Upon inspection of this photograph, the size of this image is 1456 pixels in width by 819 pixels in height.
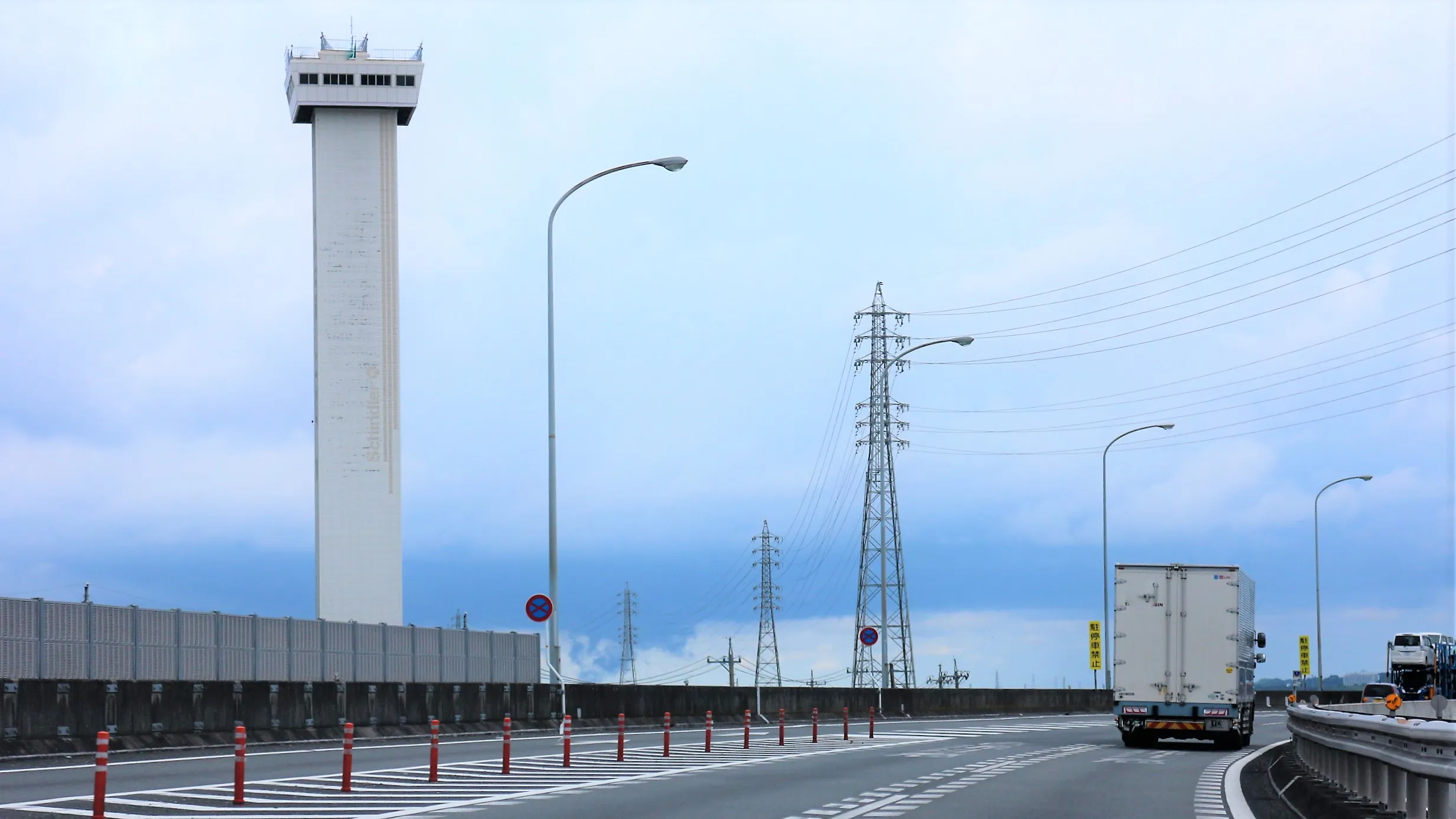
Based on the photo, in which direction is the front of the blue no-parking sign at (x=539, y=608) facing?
toward the camera

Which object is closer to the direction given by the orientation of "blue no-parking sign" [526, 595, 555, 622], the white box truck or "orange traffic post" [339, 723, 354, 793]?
the orange traffic post

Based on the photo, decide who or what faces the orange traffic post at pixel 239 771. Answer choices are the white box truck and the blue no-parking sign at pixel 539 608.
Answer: the blue no-parking sign

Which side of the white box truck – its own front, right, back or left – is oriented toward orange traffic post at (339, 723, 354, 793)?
back

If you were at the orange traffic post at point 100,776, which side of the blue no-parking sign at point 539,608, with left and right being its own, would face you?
front

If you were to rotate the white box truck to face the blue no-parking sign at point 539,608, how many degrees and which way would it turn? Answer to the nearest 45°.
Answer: approximately 90° to its left

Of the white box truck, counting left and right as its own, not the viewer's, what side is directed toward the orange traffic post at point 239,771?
back

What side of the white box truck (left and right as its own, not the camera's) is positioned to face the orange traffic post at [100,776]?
back

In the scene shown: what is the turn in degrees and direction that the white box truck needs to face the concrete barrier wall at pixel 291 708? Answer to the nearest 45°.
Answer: approximately 135° to its left

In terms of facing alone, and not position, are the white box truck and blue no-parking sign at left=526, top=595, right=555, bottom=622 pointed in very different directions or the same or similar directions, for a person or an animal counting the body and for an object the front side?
very different directions

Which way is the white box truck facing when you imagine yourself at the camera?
facing away from the viewer

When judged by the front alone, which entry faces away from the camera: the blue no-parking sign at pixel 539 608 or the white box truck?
the white box truck

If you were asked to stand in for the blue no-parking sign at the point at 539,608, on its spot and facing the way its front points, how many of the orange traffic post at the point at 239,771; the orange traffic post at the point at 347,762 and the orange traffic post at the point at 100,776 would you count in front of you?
3

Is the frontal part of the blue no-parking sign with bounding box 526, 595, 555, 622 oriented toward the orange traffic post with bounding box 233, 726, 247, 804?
yes

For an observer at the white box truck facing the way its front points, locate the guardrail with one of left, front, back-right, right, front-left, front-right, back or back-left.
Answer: back
